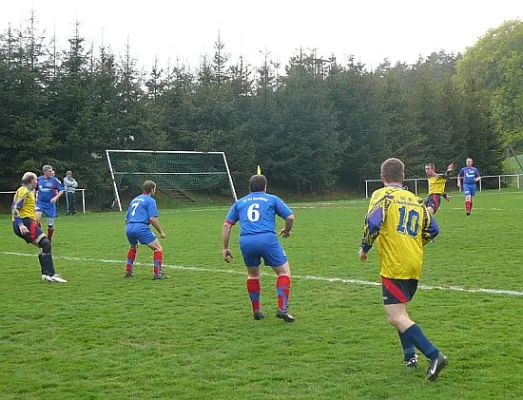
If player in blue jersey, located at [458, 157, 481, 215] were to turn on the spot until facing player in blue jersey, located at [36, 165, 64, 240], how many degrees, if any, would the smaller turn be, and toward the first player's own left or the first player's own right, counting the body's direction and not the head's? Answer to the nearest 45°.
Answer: approximately 45° to the first player's own right

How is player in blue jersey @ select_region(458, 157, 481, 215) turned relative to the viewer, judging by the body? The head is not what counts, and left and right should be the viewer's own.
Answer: facing the viewer

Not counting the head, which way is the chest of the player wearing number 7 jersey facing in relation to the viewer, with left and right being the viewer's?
facing away from the viewer and to the right of the viewer

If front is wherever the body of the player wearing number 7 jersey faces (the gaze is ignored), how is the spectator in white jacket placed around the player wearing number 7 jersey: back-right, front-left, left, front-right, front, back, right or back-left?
front-left

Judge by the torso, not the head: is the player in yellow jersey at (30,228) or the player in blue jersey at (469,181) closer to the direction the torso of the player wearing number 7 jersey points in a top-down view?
the player in blue jersey

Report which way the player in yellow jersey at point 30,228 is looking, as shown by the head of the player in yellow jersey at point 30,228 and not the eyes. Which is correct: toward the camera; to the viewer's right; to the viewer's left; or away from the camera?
to the viewer's right

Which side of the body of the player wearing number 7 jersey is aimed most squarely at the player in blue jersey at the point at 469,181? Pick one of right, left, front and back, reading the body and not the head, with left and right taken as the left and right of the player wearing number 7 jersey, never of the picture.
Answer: front

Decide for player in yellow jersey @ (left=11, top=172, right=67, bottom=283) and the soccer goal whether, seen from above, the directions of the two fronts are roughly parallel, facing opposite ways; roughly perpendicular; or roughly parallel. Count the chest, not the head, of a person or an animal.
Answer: roughly perpendicular

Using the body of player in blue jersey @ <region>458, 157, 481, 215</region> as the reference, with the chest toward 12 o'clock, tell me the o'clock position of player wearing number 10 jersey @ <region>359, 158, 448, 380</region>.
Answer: The player wearing number 10 jersey is roughly at 12 o'clock from the player in blue jersey.

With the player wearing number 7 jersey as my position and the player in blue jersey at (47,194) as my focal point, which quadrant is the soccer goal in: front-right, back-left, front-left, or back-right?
front-right

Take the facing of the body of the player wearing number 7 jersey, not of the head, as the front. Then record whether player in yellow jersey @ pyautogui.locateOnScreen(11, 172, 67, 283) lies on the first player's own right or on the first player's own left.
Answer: on the first player's own left

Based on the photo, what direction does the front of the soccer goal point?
toward the camera

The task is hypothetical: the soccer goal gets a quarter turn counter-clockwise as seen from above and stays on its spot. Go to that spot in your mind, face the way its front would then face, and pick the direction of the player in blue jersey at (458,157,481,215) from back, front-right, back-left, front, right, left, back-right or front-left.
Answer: front-right
